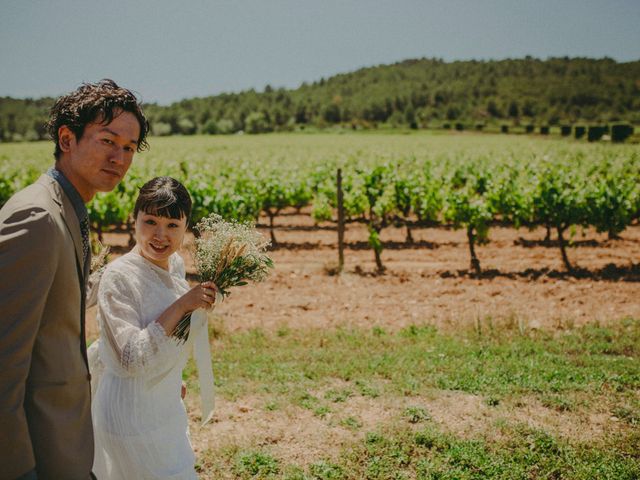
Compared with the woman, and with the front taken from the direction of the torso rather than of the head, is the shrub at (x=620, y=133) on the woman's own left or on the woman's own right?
on the woman's own left
